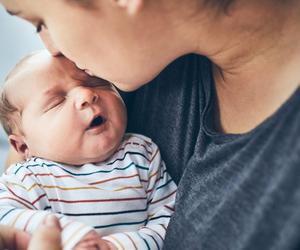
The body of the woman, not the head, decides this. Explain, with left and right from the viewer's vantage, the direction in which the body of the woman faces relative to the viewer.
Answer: facing the viewer and to the left of the viewer

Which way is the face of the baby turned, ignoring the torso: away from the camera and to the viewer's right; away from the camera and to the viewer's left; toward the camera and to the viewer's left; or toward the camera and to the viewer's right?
toward the camera and to the viewer's right

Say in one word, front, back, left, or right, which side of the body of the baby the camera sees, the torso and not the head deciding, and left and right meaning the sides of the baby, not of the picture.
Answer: front
